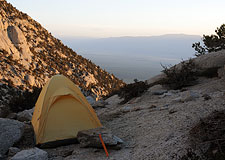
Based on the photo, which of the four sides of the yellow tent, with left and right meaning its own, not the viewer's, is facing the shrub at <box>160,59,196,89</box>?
left

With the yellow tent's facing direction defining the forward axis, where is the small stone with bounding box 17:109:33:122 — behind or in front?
behind

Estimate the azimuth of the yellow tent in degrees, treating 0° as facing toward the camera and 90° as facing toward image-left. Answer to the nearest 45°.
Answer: approximately 315°

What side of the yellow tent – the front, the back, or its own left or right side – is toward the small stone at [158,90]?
left

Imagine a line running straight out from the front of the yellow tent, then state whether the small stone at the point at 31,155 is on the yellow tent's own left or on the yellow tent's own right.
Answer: on the yellow tent's own right

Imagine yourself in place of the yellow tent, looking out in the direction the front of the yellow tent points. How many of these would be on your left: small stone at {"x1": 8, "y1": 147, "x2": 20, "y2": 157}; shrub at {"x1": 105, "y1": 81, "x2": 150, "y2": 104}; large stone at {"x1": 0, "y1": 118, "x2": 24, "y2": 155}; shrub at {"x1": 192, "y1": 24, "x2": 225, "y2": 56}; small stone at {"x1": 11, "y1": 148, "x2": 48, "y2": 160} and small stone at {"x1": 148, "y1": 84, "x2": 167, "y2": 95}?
3

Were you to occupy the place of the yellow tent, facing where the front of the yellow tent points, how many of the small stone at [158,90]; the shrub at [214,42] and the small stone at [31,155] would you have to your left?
2

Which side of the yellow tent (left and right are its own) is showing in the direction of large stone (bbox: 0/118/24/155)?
right

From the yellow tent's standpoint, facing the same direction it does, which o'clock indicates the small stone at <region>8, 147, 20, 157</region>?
The small stone is roughly at 3 o'clock from the yellow tent.

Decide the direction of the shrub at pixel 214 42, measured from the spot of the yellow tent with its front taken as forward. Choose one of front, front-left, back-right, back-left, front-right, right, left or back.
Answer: left

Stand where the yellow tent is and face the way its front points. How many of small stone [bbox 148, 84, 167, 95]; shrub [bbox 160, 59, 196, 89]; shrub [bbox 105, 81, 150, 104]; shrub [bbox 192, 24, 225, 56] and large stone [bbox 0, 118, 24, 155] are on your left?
4
